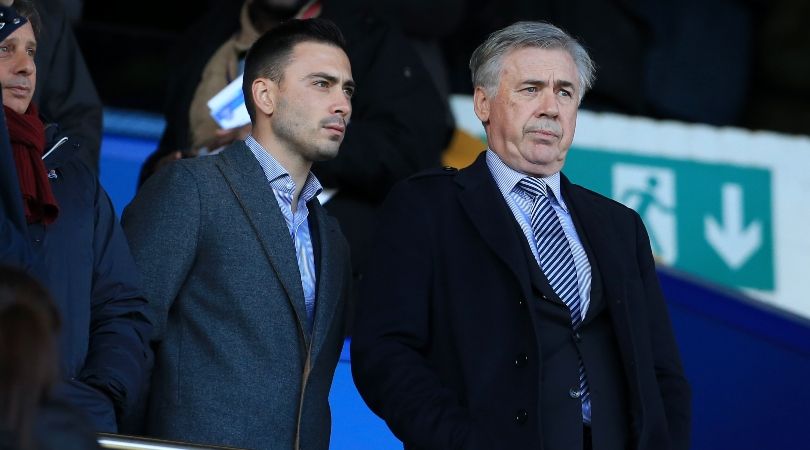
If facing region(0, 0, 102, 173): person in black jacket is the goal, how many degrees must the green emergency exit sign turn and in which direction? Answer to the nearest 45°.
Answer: approximately 45° to its right

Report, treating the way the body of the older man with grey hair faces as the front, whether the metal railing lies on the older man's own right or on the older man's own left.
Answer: on the older man's own right

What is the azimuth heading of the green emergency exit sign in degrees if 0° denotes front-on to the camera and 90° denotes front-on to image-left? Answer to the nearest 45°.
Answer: approximately 0°

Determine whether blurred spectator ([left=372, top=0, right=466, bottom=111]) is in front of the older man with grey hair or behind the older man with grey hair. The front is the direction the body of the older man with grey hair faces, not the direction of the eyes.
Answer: behind

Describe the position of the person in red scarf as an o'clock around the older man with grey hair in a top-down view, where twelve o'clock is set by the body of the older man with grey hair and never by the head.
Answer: The person in red scarf is roughly at 4 o'clock from the older man with grey hair.

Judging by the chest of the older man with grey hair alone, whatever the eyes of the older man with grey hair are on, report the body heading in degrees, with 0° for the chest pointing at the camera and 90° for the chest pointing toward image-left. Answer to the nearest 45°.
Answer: approximately 315°

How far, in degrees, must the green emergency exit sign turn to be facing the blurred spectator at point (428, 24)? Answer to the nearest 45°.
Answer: approximately 45° to its right
